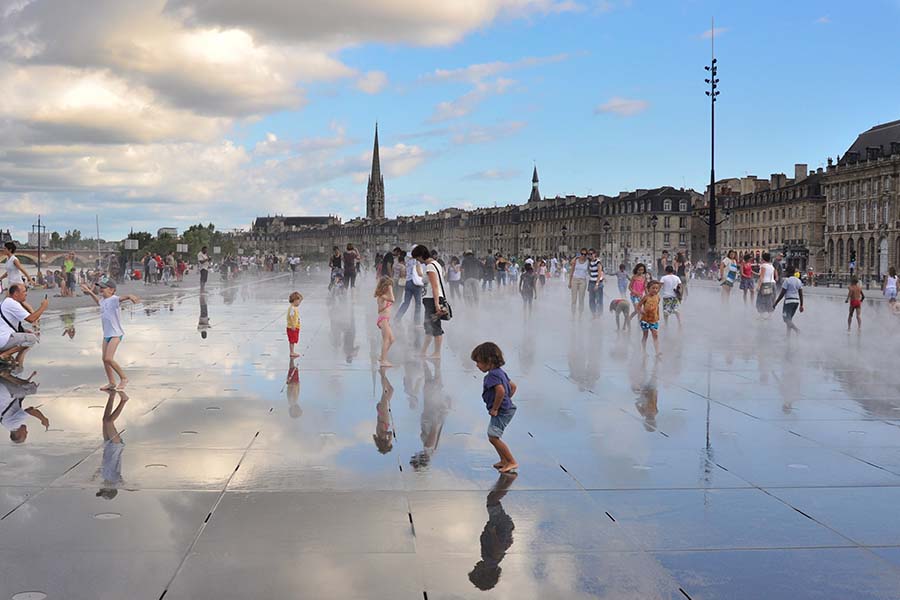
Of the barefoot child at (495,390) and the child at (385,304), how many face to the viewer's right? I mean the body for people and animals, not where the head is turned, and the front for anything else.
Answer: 1

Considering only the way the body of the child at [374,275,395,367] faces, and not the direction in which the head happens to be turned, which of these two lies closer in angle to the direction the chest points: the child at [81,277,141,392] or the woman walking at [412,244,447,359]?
the woman walking

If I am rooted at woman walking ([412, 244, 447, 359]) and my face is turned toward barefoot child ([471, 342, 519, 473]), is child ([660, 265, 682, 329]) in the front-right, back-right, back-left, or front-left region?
back-left

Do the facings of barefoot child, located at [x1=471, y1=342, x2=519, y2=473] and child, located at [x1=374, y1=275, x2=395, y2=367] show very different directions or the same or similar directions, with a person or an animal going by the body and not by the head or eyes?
very different directions

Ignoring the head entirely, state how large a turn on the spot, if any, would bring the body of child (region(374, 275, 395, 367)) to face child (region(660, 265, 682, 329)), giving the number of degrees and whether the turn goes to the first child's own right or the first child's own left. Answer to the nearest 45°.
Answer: approximately 45° to the first child's own left
